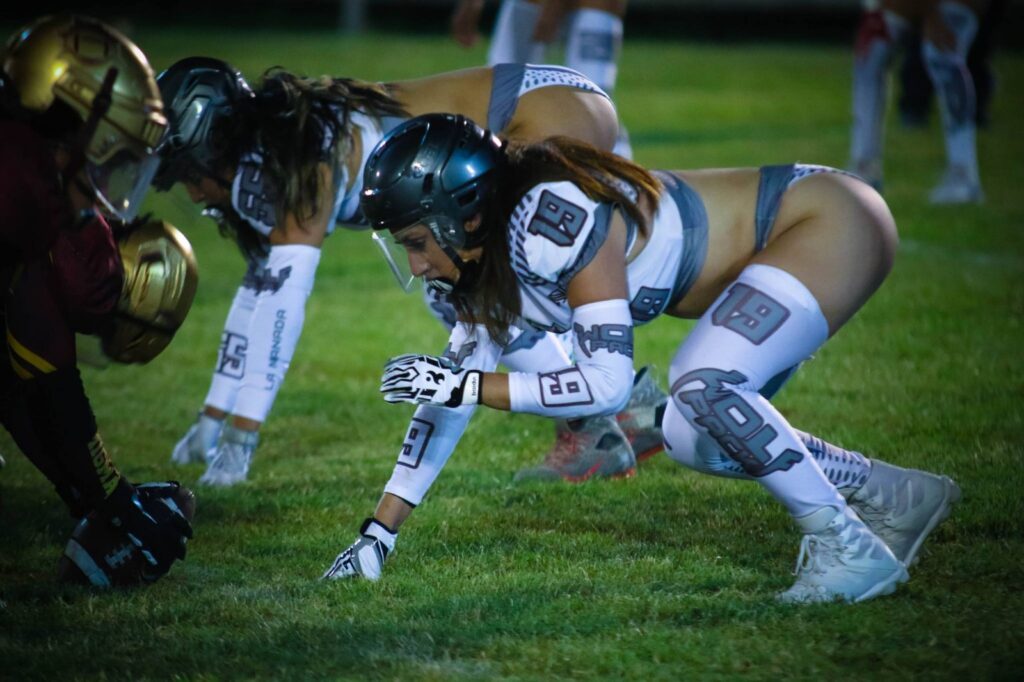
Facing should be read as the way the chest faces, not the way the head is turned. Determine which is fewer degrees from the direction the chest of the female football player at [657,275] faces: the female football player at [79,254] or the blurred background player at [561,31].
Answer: the female football player

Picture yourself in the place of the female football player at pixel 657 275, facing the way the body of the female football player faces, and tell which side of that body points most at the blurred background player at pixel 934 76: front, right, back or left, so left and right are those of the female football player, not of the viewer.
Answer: right

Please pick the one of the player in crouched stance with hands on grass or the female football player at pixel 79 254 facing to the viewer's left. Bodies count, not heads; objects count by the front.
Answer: the player in crouched stance with hands on grass

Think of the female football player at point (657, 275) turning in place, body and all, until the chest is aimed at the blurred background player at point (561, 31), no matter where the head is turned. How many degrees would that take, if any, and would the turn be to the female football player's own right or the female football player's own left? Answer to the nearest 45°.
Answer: approximately 90° to the female football player's own right

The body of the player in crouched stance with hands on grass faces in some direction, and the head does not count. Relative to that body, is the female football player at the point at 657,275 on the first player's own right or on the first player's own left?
on the first player's own left

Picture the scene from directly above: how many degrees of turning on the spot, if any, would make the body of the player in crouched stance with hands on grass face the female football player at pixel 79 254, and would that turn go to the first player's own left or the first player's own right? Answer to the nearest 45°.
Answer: approximately 45° to the first player's own left

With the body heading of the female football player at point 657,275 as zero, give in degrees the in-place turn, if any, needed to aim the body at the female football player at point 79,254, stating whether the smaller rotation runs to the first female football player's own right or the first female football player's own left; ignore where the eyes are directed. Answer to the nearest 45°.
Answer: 0° — they already face them

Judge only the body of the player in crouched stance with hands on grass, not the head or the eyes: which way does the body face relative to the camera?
to the viewer's left

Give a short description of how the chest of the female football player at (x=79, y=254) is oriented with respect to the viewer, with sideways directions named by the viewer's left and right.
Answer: facing to the right of the viewer

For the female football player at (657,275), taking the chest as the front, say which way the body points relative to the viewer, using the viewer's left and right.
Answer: facing to the left of the viewer

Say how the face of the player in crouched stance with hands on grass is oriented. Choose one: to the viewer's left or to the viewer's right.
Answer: to the viewer's left
